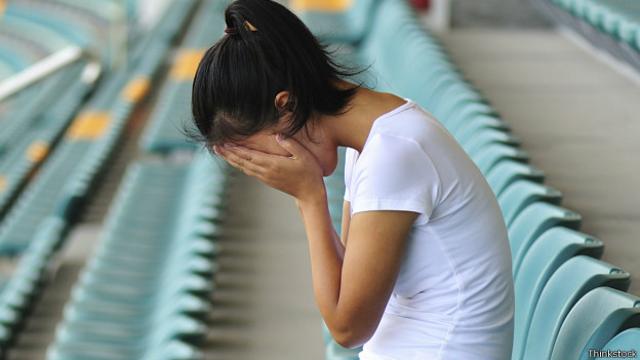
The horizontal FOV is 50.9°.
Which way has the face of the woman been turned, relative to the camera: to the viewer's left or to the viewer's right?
to the viewer's left

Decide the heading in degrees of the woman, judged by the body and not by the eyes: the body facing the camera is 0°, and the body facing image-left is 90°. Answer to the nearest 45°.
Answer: approximately 90°
